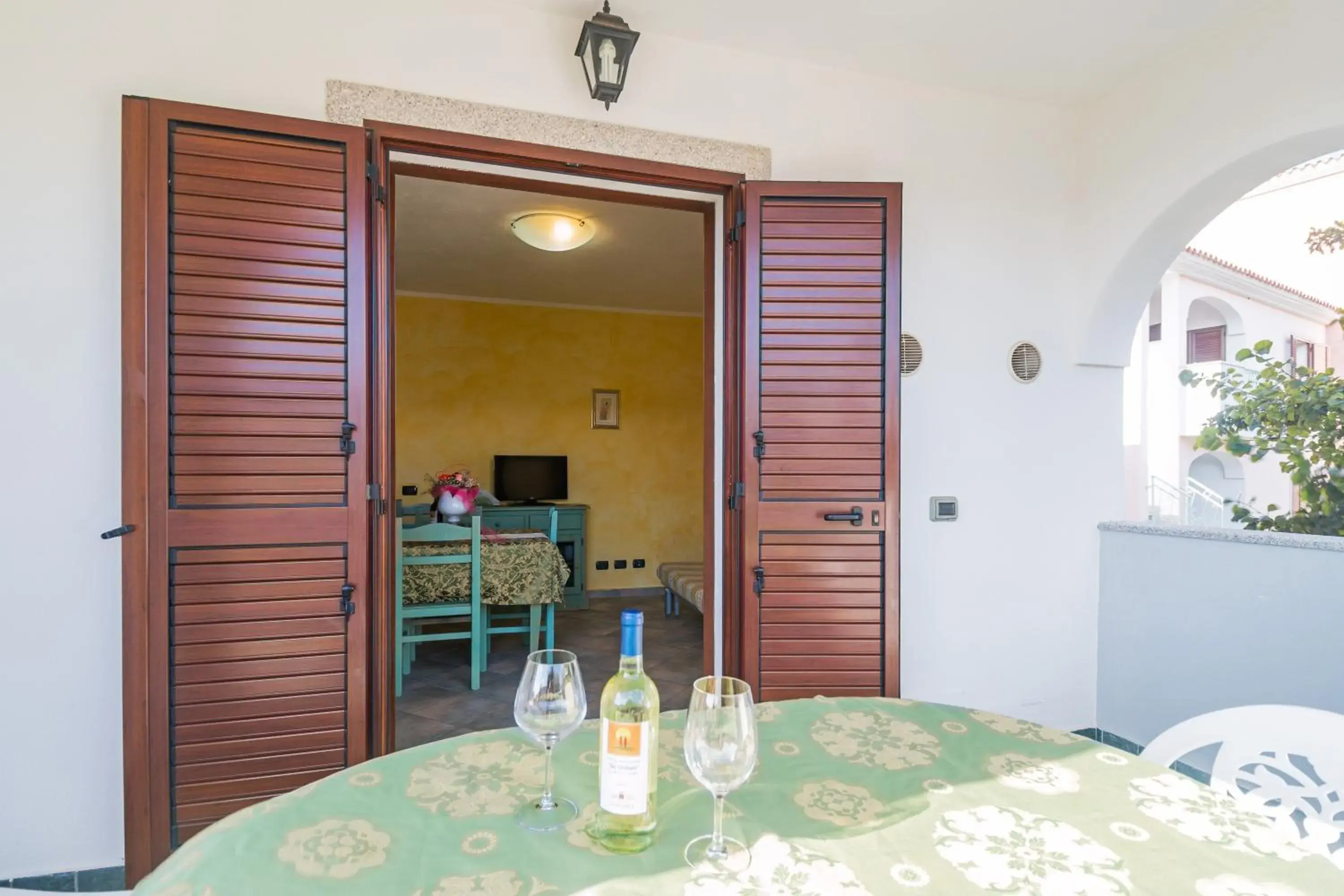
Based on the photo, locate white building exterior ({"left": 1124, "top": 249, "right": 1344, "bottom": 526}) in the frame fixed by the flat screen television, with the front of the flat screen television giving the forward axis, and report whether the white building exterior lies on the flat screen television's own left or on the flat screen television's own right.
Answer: on the flat screen television's own left

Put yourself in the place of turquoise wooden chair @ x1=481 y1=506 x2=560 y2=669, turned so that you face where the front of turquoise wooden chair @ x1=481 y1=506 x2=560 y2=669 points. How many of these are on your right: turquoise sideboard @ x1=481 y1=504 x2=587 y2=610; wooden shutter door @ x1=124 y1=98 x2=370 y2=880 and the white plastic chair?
1

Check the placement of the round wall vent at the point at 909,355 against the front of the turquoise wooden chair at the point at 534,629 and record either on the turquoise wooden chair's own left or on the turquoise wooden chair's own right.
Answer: on the turquoise wooden chair's own left

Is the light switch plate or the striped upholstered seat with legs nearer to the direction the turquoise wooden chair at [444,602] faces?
the striped upholstered seat with legs

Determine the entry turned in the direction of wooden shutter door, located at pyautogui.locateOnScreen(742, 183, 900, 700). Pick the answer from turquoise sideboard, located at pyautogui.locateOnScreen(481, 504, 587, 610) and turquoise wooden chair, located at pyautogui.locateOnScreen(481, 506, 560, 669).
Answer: the turquoise sideboard

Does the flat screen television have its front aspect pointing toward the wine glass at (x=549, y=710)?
yes

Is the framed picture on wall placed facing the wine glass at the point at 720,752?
yes

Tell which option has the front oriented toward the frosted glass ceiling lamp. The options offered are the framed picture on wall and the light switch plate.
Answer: the framed picture on wall
